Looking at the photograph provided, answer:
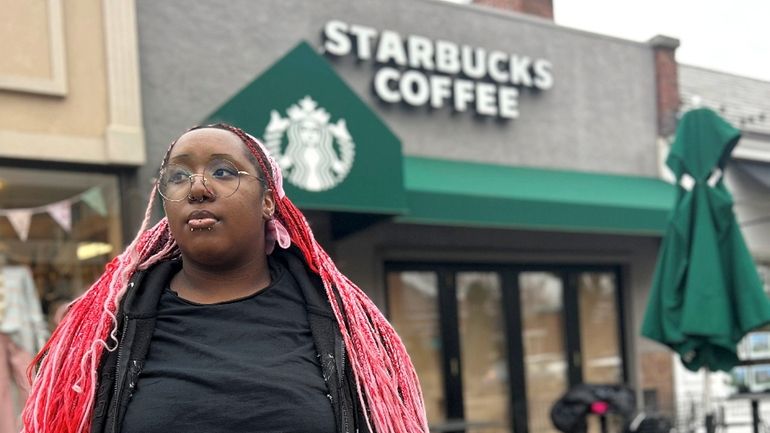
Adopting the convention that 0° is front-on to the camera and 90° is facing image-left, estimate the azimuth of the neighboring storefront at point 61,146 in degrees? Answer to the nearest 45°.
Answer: approximately 0°

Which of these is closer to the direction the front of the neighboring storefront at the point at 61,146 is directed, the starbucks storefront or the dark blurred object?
the dark blurred object

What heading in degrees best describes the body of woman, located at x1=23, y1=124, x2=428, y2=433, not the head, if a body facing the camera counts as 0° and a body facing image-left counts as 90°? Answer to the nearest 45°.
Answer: approximately 0°

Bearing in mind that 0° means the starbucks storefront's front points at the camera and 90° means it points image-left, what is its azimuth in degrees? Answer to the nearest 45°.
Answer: approximately 315°

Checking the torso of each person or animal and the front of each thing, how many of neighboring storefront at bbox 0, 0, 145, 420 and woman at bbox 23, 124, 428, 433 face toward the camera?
2

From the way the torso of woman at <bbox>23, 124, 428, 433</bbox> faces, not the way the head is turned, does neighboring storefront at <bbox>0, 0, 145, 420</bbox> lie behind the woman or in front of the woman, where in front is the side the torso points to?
behind
